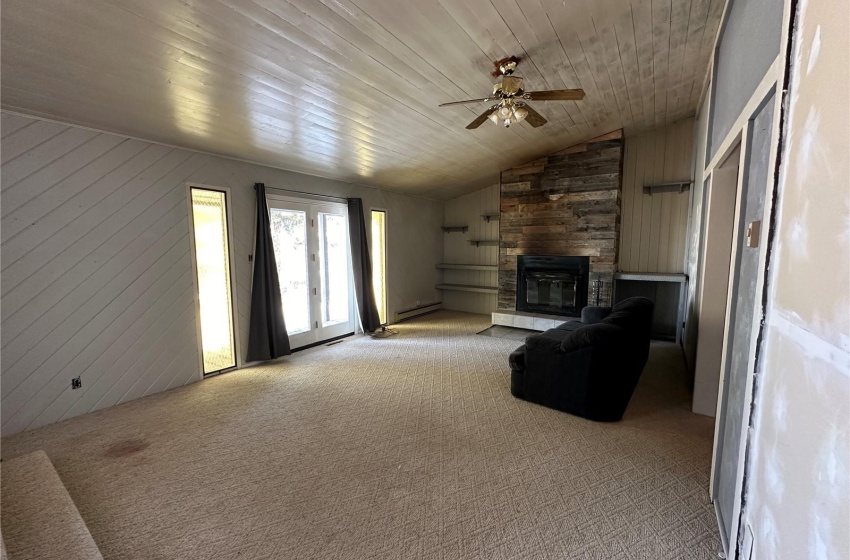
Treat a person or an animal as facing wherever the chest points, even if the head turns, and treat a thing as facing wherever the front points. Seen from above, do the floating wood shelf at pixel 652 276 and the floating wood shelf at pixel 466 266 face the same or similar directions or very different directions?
same or similar directions

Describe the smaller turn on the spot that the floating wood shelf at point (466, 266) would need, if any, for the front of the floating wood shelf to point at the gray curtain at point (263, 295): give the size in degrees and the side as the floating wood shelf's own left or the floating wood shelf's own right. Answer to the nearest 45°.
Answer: approximately 45° to the floating wood shelf's own right

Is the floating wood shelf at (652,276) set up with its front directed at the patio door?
no

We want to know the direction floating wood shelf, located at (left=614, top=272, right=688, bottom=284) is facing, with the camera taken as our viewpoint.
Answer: facing the viewer

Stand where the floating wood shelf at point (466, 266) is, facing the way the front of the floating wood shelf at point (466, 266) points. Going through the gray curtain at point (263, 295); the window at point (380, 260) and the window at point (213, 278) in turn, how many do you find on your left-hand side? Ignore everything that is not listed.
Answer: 0

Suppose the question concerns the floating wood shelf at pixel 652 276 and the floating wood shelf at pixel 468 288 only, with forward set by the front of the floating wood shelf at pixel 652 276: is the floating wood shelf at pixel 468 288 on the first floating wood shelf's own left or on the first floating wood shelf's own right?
on the first floating wood shelf's own right

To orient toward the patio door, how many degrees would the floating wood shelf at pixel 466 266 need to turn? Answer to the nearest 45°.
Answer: approximately 45° to its right

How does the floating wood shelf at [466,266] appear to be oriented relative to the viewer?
toward the camera

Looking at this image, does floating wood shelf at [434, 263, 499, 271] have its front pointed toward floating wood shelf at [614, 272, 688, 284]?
no

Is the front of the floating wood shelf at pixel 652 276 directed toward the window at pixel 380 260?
no

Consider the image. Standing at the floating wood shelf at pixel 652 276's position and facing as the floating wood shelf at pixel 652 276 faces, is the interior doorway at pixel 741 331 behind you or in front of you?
in front

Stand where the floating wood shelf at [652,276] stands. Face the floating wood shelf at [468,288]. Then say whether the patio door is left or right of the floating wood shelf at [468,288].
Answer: left

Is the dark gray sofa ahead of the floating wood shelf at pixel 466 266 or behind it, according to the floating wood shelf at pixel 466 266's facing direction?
ahead

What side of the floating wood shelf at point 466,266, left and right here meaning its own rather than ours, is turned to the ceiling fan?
front

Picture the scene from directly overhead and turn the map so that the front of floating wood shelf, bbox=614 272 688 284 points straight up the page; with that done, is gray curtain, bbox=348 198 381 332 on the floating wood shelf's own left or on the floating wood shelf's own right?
on the floating wood shelf's own right

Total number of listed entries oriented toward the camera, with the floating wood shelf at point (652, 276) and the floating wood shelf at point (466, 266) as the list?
2
